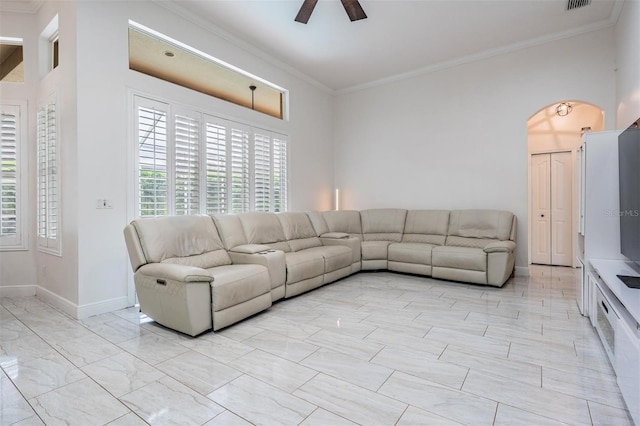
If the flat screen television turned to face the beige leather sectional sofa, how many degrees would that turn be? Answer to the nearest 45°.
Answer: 0° — it already faces it

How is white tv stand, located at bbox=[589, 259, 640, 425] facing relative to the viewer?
to the viewer's left

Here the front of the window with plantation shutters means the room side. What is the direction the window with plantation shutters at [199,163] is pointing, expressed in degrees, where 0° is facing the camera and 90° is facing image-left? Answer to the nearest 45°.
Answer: approximately 315°

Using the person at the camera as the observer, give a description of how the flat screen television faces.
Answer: facing to the left of the viewer

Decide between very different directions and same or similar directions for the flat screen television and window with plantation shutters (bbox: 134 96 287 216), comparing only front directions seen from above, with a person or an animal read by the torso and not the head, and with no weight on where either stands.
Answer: very different directions
